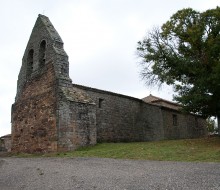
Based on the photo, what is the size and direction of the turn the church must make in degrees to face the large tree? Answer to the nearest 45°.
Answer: approximately 135° to its left

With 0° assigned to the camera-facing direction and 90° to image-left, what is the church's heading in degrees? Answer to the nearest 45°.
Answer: approximately 45°
